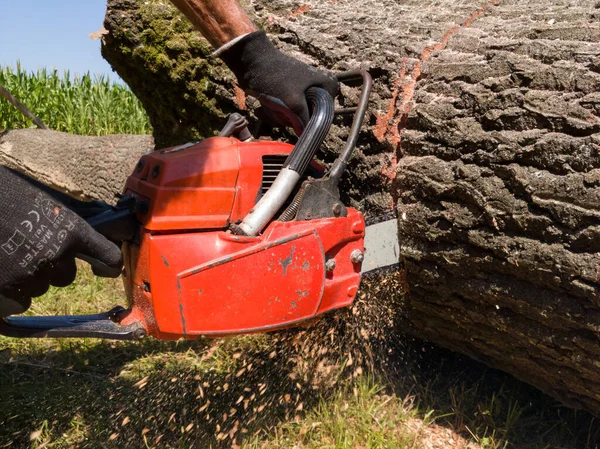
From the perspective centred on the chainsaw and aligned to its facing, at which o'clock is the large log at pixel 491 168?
The large log is roughly at 12 o'clock from the chainsaw.

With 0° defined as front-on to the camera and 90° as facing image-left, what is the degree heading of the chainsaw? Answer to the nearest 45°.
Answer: approximately 270°
